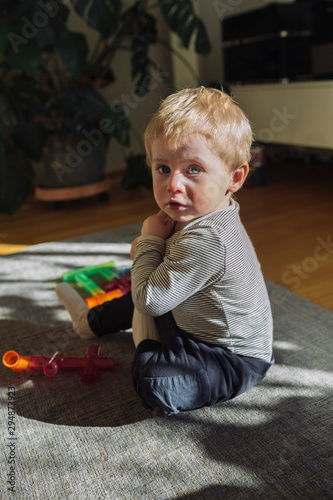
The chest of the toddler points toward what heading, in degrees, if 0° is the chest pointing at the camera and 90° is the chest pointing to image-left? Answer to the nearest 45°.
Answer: approximately 90°
